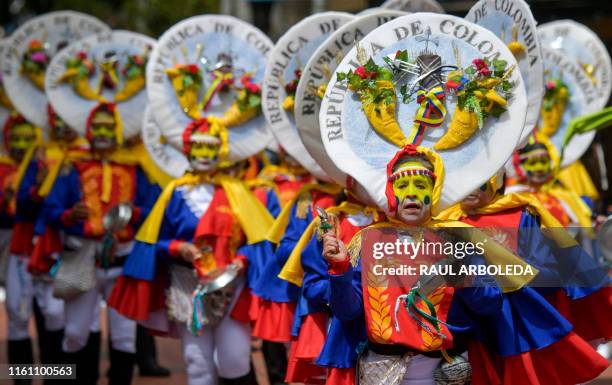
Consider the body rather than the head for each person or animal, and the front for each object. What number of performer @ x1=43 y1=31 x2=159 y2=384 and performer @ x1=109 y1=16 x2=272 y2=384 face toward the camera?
2

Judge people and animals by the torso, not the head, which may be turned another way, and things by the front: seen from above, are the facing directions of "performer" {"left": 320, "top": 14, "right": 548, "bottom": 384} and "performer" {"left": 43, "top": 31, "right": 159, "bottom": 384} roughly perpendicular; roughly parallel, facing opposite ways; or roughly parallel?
roughly parallel

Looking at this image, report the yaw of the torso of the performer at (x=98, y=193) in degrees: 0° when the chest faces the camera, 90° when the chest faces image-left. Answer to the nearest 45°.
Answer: approximately 0°

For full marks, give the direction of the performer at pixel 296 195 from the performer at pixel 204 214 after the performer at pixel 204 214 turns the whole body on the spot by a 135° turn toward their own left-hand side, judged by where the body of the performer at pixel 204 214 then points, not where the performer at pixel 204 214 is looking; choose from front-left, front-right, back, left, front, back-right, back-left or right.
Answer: right

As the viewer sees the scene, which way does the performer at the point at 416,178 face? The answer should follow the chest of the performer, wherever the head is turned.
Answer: toward the camera

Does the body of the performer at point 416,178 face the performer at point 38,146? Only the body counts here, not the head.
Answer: no

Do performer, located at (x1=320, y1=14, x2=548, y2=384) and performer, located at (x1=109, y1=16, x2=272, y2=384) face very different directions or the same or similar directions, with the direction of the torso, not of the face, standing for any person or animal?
same or similar directions

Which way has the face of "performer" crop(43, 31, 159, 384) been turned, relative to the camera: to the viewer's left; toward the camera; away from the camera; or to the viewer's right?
toward the camera

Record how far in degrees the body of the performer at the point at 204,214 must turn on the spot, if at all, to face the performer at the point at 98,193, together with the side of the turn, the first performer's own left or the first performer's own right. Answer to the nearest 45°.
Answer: approximately 135° to the first performer's own right

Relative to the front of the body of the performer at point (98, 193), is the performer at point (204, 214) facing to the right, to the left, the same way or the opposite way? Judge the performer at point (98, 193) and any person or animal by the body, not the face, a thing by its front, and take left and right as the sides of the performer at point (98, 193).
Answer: the same way

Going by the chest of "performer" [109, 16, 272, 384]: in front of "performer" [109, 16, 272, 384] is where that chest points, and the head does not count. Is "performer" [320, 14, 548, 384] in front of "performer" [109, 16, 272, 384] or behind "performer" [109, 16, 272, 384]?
in front

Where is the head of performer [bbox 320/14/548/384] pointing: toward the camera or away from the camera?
toward the camera

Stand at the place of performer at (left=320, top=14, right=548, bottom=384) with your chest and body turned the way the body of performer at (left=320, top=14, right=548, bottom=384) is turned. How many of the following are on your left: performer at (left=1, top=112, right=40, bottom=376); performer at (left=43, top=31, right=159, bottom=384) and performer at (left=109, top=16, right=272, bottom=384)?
0

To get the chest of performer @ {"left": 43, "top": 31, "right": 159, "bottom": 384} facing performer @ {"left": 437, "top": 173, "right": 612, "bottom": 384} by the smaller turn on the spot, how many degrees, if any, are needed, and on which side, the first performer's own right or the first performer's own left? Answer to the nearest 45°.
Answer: approximately 45° to the first performer's own left

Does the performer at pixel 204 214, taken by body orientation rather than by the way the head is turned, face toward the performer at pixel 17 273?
no

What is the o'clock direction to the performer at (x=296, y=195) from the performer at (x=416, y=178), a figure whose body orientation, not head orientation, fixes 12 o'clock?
the performer at (x=296, y=195) is roughly at 5 o'clock from the performer at (x=416, y=178).

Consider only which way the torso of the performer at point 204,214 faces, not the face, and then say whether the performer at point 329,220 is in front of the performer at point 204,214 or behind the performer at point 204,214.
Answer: in front

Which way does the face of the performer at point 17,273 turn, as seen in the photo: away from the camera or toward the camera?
toward the camera
